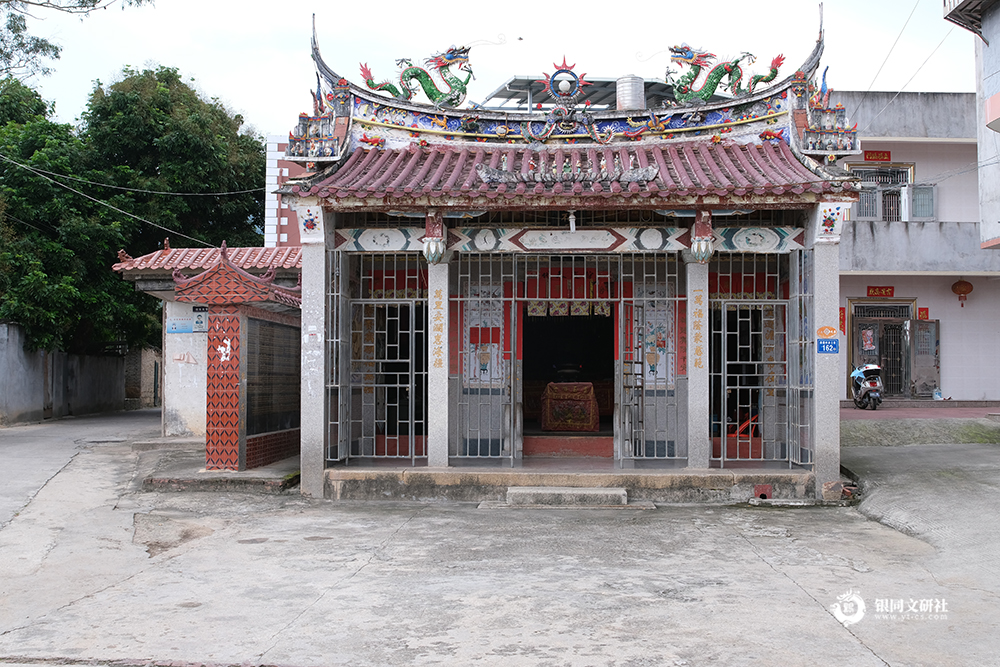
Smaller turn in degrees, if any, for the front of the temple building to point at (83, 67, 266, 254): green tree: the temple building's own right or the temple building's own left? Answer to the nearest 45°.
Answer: approximately 135° to the temple building's own right

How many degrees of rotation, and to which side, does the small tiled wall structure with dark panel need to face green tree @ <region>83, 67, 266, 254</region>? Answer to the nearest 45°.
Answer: approximately 135° to its left

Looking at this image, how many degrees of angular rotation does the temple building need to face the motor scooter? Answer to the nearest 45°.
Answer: approximately 135° to its left

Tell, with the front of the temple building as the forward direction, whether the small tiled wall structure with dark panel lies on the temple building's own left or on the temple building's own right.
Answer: on the temple building's own right

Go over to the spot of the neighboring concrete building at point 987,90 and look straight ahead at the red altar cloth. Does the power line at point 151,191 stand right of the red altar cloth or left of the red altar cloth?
right

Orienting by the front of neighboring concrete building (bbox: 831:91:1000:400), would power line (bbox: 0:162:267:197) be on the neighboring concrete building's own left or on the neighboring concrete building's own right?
on the neighboring concrete building's own right
